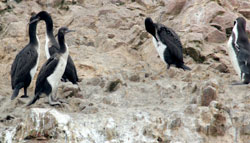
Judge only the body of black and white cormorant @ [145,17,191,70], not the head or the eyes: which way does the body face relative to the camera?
to the viewer's left

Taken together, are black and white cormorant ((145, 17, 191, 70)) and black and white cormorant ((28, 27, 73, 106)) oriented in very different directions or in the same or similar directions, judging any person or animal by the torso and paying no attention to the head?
very different directions

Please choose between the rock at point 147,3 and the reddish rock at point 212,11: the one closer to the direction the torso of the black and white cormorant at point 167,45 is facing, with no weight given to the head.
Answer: the rock

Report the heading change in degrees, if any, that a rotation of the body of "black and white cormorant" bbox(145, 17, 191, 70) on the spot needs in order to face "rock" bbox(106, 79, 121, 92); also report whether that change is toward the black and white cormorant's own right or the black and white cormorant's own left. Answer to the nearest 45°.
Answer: approximately 45° to the black and white cormorant's own left

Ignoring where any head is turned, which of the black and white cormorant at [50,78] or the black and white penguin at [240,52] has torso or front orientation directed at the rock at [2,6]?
the black and white penguin at [240,52]

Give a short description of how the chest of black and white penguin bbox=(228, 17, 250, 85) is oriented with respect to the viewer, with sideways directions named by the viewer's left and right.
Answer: facing to the left of the viewer

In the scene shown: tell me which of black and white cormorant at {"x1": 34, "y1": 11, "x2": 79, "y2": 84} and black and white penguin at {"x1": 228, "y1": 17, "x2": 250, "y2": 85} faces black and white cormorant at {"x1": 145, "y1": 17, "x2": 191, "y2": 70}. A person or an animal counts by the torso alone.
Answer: black and white penguin at {"x1": 228, "y1": 17, "x2": 250, "y2": 85}

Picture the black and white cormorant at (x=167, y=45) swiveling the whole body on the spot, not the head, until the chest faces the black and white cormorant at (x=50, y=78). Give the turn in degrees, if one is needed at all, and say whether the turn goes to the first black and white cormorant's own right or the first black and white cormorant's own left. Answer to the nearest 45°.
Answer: approximately 45° to the first black and white cormorant's own left

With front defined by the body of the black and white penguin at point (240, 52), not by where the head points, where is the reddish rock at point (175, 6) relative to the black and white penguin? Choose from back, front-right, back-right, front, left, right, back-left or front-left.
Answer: front-right

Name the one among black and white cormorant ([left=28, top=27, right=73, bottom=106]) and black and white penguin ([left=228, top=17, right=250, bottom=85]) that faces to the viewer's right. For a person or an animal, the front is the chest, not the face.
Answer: black and white cormorant ([left=28, top=27, right=73, bottom=106])
